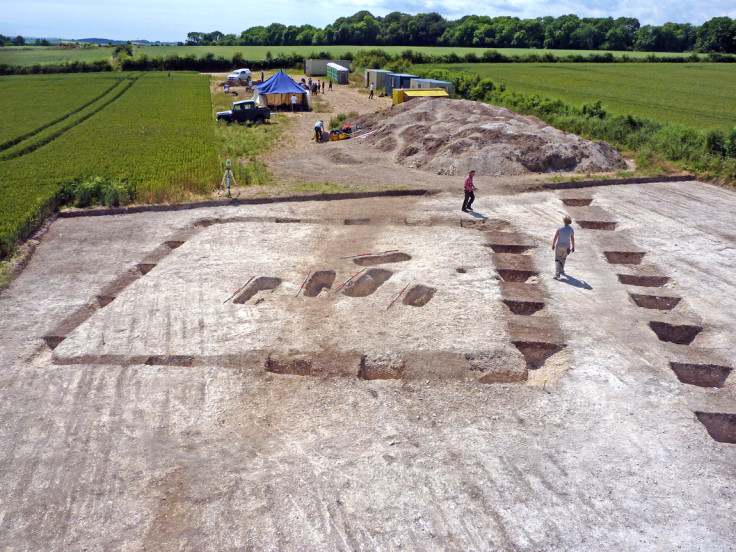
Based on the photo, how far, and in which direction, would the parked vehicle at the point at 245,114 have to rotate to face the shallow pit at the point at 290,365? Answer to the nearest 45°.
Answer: approximately 90° to its left

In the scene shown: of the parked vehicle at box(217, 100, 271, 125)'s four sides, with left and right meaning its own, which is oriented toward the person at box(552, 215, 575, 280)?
left

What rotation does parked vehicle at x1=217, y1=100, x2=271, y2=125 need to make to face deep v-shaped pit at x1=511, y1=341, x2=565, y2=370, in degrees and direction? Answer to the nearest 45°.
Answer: approximately 90° to its left

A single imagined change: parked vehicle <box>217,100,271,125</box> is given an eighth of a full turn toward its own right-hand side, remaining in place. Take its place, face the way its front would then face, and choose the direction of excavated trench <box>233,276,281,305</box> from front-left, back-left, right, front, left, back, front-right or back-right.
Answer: back-left

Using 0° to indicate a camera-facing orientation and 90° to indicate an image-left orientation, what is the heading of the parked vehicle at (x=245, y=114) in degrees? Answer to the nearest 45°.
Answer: approximately 90°
